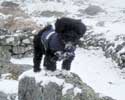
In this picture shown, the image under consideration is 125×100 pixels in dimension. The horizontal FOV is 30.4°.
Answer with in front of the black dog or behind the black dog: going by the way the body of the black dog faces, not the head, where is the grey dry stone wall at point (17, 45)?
behind

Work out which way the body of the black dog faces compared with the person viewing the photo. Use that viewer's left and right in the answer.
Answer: facing the viewer and to the right of the viewer

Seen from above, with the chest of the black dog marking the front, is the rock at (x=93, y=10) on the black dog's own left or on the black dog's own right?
on the black dog's own left

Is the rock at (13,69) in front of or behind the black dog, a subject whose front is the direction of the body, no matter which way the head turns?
behind
